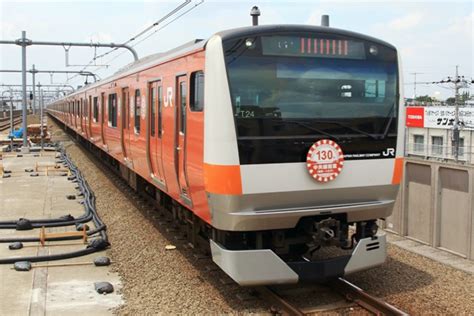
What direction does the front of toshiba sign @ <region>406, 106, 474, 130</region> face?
toward the camera

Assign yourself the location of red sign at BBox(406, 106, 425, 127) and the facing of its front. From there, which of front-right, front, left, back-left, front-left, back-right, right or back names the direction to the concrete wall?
front

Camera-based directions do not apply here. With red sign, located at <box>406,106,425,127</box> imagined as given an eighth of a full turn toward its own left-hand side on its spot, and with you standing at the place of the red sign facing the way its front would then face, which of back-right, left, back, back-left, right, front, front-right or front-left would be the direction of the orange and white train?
front-right

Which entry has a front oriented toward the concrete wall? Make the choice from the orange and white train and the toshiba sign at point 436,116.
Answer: the toshiba sign

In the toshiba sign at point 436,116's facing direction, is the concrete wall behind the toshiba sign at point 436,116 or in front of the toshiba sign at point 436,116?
in front

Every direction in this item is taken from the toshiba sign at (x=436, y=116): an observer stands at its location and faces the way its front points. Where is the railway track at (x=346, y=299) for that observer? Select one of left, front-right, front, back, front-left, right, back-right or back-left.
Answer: front

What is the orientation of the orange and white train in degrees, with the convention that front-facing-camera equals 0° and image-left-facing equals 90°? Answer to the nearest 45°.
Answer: approximately 315°

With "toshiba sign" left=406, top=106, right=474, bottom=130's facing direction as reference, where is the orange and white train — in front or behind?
in front

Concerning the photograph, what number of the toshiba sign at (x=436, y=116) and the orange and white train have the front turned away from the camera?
0

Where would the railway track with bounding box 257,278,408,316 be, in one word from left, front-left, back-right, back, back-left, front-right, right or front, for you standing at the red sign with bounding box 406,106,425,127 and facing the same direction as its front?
front

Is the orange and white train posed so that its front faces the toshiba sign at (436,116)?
no

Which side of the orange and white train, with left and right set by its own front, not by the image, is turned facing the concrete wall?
left
